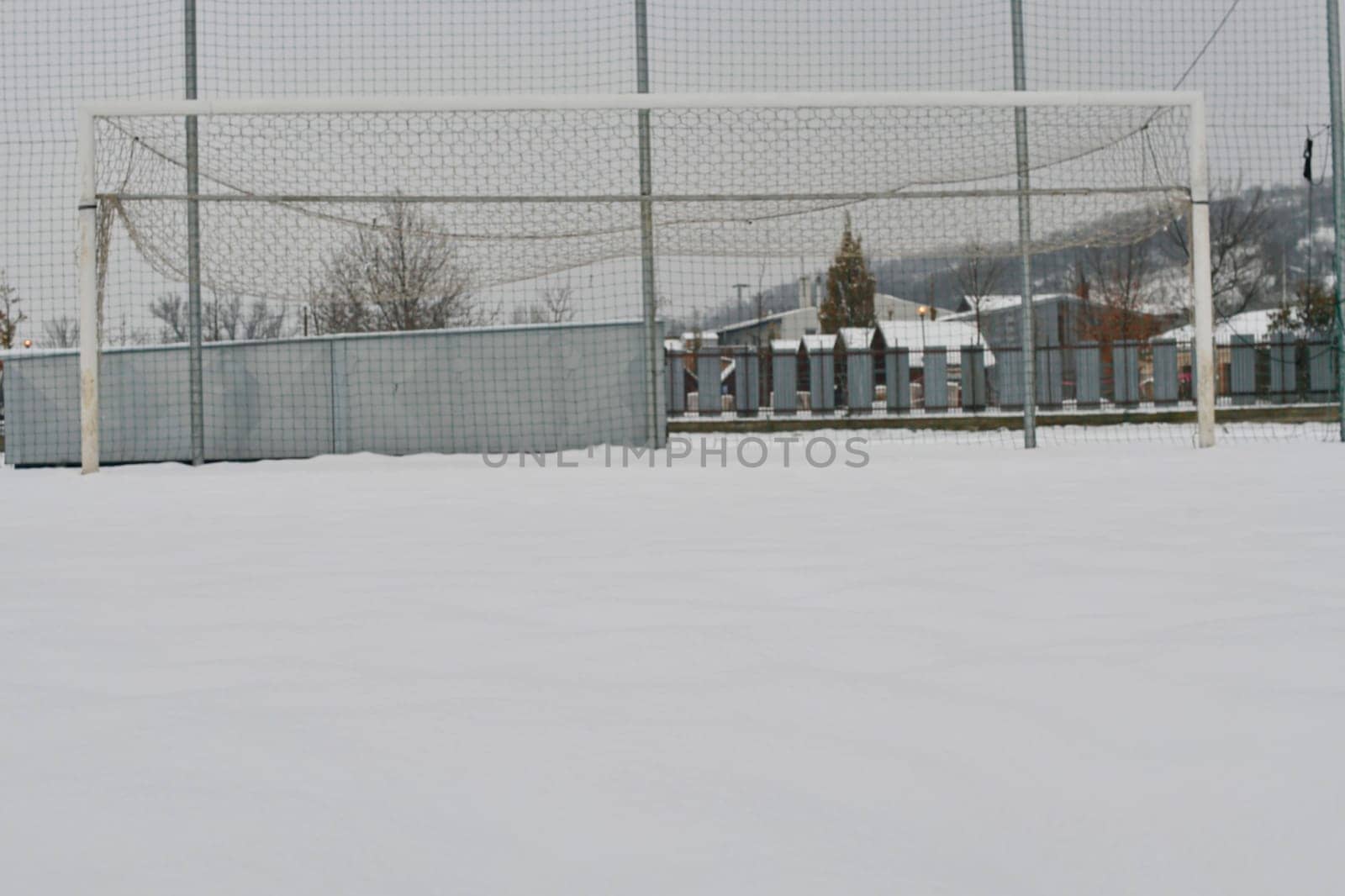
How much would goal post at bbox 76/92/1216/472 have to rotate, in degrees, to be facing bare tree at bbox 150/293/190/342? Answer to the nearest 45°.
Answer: approximately 135° to its right

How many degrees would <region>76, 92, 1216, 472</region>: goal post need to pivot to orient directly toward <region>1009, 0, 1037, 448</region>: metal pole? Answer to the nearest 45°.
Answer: approximately 90° to its left

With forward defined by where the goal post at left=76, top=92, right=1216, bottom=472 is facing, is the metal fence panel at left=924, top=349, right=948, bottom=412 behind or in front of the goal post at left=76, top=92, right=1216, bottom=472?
behind

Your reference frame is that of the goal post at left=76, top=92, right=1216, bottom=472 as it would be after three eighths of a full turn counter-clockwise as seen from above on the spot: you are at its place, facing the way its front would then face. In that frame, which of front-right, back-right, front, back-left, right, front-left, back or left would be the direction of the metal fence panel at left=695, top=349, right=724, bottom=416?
front-left

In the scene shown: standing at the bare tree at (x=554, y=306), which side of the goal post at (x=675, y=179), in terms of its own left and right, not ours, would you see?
back

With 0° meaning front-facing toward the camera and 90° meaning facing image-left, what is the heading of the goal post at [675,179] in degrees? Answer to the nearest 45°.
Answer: approximately 0°
